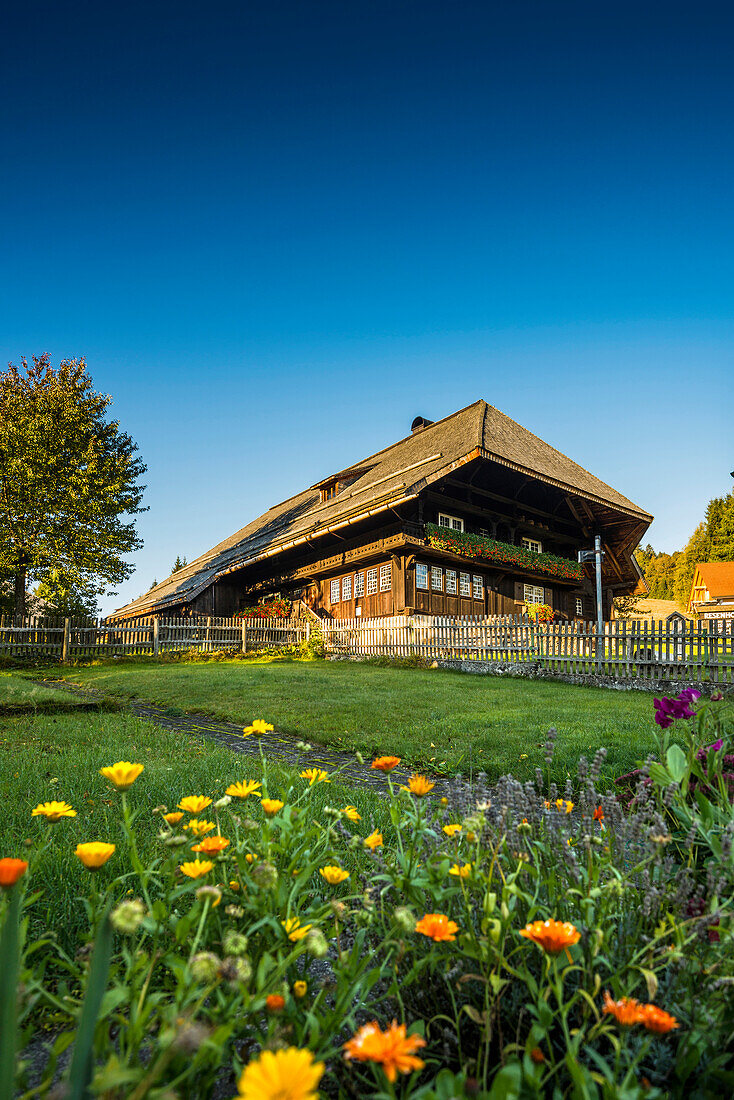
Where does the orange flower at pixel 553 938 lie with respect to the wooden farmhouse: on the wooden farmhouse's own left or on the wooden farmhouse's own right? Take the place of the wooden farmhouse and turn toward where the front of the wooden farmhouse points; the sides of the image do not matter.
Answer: on the wooden farmhouse's own right

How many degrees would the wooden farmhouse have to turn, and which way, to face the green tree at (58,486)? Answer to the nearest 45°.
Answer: approximately 135° to its right

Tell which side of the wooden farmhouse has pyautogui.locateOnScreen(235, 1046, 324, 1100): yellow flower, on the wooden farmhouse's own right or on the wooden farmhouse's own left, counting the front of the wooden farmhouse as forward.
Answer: on the wooden farmhouse's own right

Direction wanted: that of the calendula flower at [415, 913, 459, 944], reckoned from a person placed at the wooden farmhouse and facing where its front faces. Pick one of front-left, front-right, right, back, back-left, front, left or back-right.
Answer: front-right

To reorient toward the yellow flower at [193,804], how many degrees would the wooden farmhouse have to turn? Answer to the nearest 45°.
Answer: approximately 45° to its right

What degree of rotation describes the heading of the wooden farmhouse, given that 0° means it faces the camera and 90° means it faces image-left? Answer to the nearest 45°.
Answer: approximately 315°

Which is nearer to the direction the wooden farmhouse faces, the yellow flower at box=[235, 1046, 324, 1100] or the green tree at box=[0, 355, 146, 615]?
the yellow flower

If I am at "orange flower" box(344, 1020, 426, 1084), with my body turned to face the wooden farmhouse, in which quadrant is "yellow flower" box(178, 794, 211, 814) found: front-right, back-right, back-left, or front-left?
front-left

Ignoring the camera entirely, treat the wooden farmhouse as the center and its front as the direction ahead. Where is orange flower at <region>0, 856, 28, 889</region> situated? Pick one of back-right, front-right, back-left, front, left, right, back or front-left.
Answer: front-right
